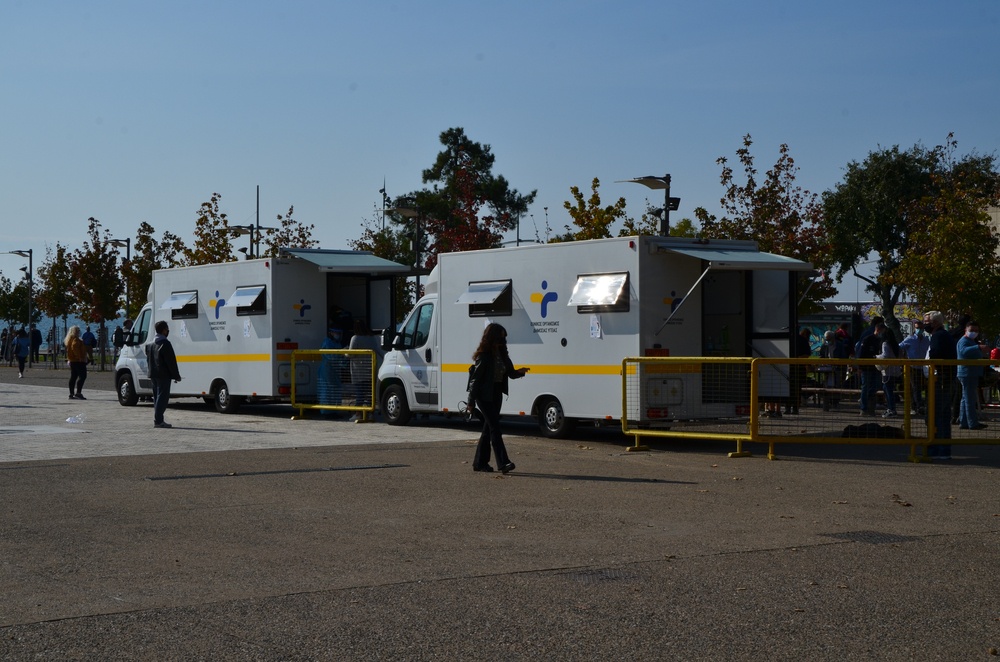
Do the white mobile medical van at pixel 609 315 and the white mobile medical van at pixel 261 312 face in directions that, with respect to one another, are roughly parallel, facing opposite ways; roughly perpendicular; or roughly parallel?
roughly parallel

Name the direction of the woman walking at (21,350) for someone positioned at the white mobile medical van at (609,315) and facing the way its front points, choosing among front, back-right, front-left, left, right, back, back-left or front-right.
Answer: front

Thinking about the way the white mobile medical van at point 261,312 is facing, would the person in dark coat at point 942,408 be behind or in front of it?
behind

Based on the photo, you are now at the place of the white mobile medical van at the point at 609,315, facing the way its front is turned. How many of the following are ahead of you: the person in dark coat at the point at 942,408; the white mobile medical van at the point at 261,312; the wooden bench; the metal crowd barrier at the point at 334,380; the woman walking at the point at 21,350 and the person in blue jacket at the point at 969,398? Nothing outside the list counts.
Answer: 3

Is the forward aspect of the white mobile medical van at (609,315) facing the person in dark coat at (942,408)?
no

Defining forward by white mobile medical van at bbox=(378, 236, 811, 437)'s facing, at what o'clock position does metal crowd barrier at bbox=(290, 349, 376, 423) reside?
The metal crowd barrier is roughly at 12 o'clock from the white mobile medical van.

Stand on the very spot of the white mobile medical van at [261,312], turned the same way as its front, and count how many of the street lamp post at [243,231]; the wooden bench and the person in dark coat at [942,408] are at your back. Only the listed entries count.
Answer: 2

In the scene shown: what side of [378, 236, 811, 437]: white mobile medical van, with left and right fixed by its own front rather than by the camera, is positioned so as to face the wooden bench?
back

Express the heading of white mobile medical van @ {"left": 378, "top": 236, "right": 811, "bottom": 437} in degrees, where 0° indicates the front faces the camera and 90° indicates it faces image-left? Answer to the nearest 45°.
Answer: approximately 135°

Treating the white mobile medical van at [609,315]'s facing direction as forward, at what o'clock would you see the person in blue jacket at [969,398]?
The person in blue jacket is roughly at 5 o'clock from the white mobile medical van.

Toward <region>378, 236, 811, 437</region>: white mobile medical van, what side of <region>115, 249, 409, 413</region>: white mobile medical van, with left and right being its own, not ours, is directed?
back

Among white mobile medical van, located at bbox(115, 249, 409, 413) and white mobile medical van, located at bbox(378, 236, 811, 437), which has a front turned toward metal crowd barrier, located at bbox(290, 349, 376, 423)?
white mobile medical van, located at bbox(378, 236, 811, 437)

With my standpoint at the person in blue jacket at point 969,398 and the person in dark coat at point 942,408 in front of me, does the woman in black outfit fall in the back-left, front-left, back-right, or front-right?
front-right

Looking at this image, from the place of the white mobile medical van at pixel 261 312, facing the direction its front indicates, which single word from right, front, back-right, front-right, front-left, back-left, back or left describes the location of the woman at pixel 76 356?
front

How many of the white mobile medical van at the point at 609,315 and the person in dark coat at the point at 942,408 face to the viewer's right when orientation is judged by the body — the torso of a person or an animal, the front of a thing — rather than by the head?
0

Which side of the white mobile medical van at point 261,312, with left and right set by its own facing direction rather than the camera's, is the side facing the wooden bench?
back
